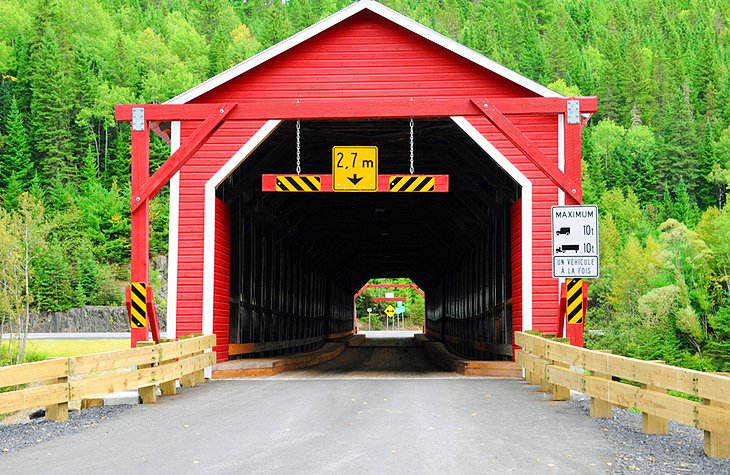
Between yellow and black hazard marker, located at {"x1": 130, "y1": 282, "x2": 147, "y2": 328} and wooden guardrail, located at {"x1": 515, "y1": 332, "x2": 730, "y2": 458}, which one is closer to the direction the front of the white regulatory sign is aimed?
the wooden guardrail

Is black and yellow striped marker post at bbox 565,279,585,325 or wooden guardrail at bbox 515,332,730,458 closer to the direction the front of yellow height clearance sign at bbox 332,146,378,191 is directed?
the wooden guardrail

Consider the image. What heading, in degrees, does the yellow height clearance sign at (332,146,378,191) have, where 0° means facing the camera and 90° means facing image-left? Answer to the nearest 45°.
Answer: approximately 0°

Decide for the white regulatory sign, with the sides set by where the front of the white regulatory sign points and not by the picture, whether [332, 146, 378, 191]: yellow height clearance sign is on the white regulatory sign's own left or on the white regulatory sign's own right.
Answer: on the white regulatory sign's own right

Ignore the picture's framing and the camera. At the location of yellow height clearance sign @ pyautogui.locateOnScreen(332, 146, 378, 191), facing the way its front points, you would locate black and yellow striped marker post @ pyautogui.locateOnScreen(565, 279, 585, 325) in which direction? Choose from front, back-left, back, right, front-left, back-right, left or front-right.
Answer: front-left

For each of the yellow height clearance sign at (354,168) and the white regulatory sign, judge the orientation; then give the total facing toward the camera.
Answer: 2

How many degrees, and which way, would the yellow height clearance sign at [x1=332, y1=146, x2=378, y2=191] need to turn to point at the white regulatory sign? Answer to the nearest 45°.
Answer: approximately 45° to its left

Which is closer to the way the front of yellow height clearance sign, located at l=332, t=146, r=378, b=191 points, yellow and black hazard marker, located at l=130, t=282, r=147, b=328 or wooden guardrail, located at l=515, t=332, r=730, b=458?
the wooden guardrail

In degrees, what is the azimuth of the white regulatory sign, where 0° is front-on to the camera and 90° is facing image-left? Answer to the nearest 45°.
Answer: approximately 0°

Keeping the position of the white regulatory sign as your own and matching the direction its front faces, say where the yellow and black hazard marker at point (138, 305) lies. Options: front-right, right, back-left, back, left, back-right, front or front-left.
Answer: right
